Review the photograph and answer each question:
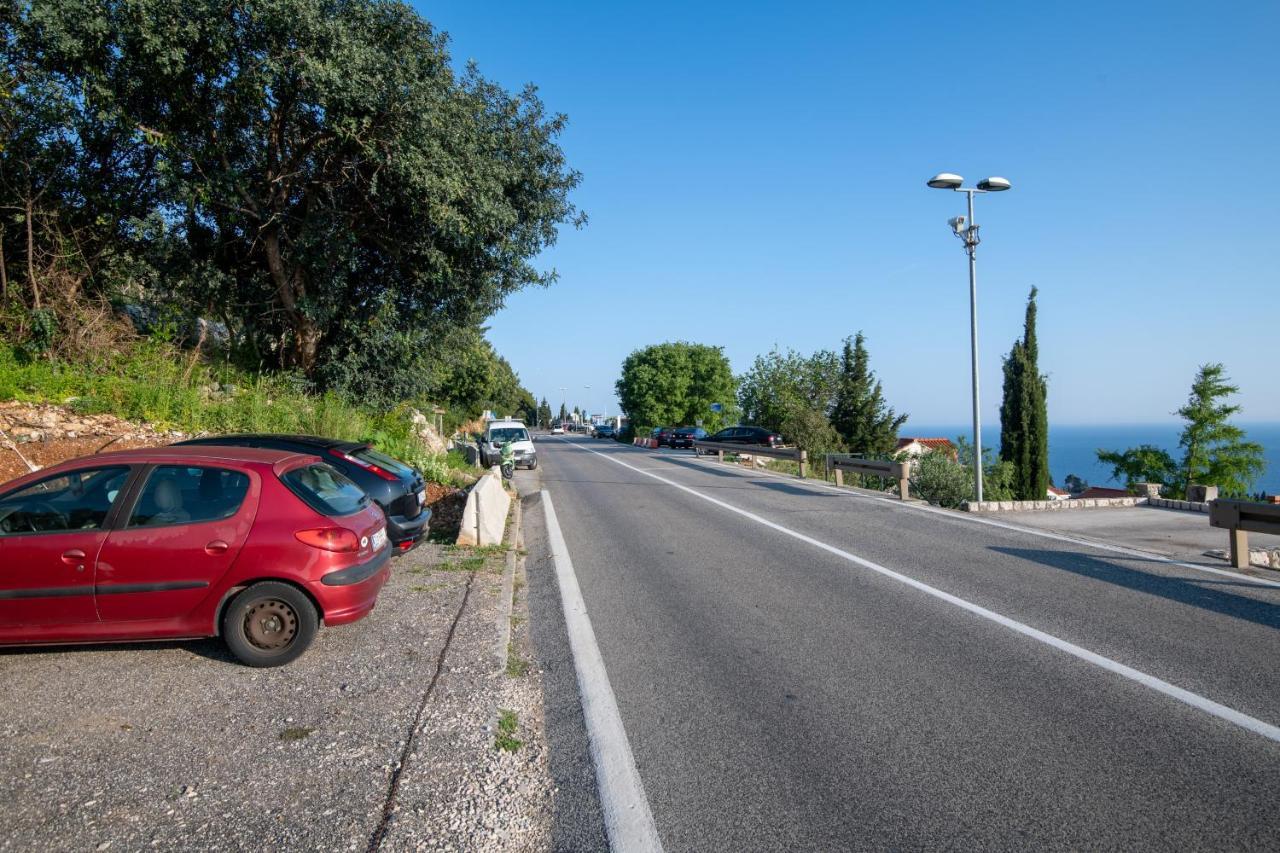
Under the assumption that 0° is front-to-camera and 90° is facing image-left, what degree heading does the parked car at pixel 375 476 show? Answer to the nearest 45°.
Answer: approximately 135°

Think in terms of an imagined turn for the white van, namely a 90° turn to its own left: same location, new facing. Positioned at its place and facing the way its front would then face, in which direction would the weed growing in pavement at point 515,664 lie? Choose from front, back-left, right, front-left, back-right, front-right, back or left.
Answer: right

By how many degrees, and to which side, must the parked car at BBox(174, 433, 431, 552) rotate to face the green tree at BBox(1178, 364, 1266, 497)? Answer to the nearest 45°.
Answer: approximately 135° to its right

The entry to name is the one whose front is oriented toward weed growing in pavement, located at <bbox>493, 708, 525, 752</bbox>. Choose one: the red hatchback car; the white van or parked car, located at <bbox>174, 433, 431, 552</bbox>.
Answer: the white van

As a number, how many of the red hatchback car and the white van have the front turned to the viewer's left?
1

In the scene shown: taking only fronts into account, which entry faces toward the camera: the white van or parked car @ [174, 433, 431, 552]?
the white van

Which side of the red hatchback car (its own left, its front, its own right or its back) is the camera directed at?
left

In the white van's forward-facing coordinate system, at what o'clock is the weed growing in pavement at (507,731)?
The weed growing in pavement is roughly at 12 o'clock from the white van.

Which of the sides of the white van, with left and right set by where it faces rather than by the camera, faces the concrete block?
front

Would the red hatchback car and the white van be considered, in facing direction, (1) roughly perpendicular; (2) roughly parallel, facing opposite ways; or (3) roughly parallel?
roughly perpendicular

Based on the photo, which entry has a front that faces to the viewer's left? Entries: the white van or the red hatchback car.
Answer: the red hatchback car

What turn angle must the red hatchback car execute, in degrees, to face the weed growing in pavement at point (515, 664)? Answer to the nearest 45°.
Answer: approximately 180°

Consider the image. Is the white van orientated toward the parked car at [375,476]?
yes

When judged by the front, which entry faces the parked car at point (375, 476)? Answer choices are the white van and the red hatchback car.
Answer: the white van

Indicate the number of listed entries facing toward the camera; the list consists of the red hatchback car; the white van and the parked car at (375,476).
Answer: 1

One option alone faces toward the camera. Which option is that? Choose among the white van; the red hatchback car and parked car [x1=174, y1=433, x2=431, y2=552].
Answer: the white van

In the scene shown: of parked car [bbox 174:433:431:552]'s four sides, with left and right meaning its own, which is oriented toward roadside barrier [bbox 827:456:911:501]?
right

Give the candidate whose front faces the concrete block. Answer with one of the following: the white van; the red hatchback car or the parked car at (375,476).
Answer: the white van

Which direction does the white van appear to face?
toward the camera

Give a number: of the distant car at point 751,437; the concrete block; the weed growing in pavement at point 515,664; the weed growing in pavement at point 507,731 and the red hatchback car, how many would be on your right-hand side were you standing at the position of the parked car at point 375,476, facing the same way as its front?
2

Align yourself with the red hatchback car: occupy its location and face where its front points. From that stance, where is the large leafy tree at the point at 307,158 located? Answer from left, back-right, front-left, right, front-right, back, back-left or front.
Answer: right
